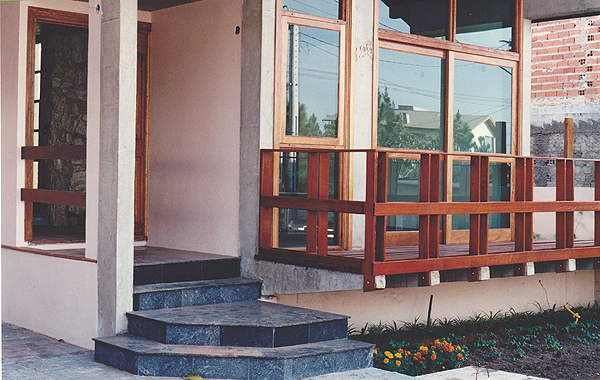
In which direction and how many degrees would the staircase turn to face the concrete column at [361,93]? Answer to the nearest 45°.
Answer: approximately 135° to its left

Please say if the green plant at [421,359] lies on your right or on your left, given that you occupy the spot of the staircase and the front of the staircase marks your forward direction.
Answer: on your left

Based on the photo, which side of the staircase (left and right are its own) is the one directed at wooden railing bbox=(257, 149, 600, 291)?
left

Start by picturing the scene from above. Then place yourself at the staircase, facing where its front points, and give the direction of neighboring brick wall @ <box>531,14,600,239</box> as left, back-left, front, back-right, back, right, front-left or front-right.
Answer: back-left

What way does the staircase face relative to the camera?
toward the camera
